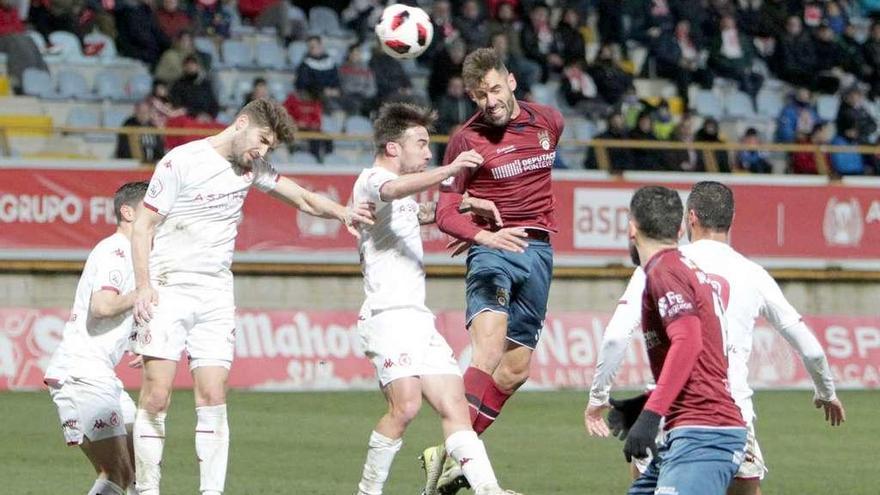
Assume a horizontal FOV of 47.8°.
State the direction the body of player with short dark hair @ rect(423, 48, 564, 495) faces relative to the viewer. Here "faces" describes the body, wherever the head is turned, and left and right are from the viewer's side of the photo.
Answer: facing the viewer

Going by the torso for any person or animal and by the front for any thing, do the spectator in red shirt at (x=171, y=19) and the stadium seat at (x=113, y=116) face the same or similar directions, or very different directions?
same or similar directions

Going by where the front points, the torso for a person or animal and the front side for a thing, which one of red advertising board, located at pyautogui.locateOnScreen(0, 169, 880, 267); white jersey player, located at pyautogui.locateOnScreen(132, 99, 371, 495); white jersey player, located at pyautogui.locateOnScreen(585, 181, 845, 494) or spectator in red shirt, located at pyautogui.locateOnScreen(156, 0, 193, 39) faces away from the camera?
white jersey player, located at pyautogui.locateOnScreen(585, 181, 845, 494)

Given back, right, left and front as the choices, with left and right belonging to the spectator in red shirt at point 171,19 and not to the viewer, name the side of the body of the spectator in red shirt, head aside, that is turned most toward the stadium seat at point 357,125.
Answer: left

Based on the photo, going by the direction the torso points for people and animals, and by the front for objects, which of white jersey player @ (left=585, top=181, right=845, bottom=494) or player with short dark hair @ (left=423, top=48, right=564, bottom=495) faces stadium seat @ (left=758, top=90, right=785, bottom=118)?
the white jersey player

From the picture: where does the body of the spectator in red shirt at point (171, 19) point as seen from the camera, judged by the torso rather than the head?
toward the camera

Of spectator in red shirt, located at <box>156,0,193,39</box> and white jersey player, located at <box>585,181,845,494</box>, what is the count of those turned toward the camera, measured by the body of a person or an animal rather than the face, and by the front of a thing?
1

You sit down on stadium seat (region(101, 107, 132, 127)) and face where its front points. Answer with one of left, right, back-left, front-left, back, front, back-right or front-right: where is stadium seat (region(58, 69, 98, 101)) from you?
back-right
